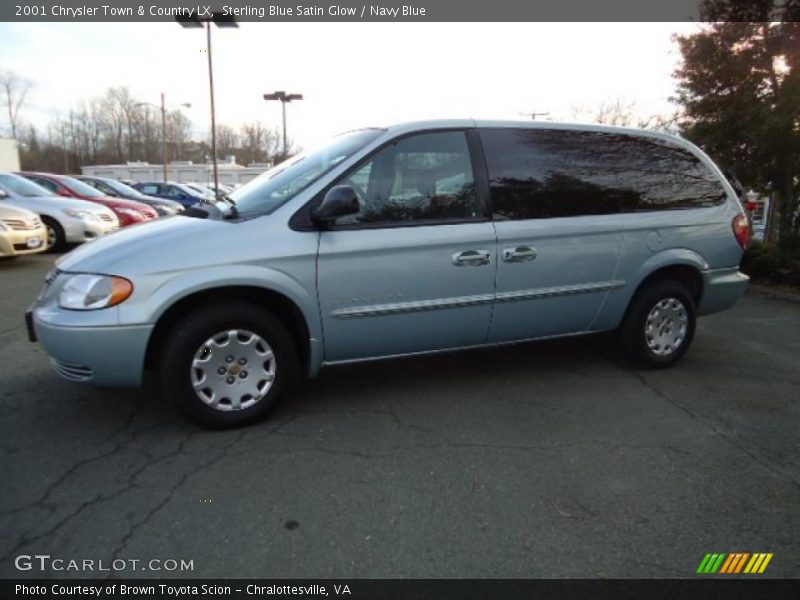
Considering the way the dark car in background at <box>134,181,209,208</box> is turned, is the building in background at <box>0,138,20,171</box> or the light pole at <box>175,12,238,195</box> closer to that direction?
the light pole

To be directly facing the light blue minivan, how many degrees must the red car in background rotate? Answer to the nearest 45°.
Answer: approximately 45° to its right

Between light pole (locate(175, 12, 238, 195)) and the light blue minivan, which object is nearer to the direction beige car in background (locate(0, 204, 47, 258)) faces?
the light blue minivan

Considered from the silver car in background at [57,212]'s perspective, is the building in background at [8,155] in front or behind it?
behind

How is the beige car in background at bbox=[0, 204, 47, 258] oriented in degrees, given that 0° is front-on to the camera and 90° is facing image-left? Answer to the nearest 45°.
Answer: approximately 315°

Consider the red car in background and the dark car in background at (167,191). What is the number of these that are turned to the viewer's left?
0

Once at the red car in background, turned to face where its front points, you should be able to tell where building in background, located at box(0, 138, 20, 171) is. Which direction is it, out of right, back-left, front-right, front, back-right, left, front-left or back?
back-left

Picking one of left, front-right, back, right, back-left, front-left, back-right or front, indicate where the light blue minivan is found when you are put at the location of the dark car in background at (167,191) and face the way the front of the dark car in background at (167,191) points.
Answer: front-right

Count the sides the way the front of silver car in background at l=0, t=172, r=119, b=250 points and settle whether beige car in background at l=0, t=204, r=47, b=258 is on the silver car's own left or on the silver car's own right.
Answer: on the silver car's own right
